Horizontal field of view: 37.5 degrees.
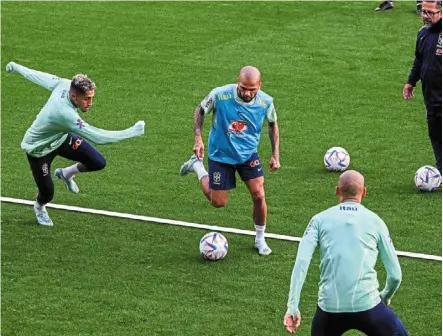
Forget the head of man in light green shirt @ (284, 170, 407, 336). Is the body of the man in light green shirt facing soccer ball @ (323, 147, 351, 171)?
yes

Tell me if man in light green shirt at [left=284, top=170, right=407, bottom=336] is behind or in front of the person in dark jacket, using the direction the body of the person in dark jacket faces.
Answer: in front

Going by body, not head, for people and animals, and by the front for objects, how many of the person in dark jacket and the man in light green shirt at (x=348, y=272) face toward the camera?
1

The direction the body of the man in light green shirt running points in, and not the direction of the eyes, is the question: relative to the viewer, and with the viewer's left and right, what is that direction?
facing to the right of the viewer

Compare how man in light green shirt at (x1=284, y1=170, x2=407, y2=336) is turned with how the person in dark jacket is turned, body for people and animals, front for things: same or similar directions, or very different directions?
very different directions

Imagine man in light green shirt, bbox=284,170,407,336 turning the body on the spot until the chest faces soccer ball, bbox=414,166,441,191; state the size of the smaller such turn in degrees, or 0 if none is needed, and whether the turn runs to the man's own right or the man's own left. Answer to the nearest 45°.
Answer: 0° — they already face it

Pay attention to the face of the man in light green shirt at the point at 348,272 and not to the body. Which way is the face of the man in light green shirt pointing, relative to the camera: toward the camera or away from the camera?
away from the camera

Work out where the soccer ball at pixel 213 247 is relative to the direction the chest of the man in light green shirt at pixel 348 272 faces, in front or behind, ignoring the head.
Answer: in front

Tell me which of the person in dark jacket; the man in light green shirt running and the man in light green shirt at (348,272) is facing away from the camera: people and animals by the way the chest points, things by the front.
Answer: the man in light green shirt

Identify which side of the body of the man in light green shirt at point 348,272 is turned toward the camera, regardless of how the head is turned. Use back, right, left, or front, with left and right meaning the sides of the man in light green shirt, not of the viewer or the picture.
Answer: back

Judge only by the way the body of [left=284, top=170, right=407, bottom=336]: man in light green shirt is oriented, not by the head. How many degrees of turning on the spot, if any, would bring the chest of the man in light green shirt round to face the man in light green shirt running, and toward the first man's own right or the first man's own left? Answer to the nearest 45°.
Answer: approximately 45° to the first man's own left

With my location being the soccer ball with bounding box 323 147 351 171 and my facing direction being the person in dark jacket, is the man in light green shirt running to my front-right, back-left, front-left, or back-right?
back-right
